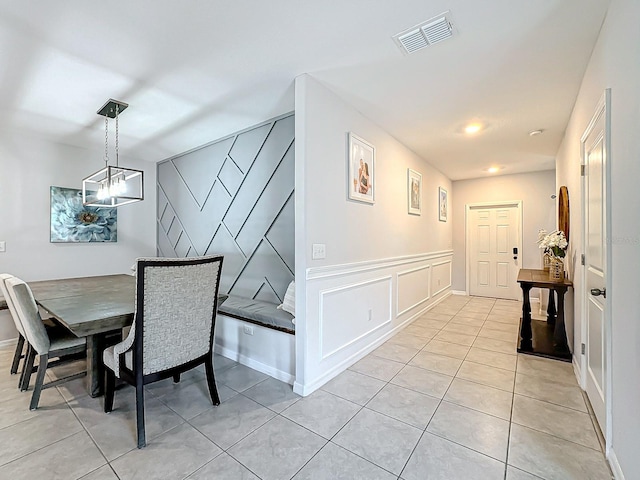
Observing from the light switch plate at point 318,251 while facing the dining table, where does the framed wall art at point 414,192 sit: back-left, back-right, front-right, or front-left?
back-right

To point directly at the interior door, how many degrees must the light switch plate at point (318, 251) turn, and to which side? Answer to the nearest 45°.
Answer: approximately 45° to its left

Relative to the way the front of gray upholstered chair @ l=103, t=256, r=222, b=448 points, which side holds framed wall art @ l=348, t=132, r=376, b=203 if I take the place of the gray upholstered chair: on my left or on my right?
on my right

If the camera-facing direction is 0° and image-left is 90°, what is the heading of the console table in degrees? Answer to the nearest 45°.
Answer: approximately 90°

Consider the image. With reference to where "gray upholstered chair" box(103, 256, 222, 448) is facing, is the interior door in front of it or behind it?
behind

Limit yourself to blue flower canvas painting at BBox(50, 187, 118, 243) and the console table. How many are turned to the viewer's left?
1

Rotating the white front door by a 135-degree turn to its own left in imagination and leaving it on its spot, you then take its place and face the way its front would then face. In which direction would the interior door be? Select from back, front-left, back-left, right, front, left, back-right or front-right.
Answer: back-right

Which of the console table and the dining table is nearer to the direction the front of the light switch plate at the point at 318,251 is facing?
the console table

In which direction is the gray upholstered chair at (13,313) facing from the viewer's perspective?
to the viewer's right

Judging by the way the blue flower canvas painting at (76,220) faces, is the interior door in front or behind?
in front

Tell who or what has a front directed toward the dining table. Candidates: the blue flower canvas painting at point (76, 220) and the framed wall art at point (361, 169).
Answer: the blue flower canvas painting at point (76, 220)

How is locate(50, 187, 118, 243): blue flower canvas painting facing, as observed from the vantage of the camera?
facing the viewer

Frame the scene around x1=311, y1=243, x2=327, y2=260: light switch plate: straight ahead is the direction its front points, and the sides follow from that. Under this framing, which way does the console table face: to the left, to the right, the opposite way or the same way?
the opposite way

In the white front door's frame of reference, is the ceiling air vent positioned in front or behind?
in front

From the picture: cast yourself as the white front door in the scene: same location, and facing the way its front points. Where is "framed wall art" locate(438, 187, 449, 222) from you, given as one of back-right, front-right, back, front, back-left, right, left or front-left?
front-right

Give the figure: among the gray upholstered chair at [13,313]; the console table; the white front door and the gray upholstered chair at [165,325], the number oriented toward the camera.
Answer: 1

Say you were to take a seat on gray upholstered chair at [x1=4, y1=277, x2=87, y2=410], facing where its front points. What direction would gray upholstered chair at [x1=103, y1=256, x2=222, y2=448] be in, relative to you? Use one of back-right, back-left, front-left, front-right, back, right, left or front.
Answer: right

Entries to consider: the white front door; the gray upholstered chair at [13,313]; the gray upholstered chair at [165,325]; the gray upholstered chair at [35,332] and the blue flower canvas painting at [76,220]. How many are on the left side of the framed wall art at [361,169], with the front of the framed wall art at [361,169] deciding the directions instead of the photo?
1

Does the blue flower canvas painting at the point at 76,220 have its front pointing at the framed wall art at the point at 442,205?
no

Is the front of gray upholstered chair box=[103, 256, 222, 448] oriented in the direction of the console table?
no
